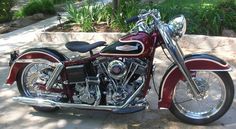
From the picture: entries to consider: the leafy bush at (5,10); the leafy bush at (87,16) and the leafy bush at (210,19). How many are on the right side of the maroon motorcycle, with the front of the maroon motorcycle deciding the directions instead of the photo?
0

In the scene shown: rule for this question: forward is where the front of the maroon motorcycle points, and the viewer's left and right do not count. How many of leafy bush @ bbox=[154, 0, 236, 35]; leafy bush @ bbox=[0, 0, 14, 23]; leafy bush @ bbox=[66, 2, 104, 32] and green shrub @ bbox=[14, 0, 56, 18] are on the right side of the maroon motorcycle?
0

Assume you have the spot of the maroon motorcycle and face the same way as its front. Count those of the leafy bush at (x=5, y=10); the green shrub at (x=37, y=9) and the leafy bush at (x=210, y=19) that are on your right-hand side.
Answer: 0

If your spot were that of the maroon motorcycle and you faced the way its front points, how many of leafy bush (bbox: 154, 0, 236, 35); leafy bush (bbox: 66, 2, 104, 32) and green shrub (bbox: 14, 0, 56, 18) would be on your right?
0

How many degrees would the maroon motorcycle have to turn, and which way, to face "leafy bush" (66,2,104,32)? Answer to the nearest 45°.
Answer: approximately 90° to its left

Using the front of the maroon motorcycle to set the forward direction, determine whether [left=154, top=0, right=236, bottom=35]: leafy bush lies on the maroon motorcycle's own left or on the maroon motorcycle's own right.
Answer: on the maroon motorcycle's own left

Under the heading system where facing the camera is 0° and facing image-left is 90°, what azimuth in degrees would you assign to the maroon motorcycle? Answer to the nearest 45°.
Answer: approximately 270°

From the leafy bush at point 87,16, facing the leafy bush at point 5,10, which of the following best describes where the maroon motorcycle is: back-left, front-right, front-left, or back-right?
back-left

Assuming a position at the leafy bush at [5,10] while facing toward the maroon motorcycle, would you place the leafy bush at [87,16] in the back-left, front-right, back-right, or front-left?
front-left

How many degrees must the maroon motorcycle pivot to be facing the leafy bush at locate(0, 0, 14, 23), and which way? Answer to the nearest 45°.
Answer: approximately 135° to its left

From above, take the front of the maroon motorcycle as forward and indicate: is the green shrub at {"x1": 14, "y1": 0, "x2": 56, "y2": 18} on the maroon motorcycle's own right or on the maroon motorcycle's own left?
on the maroon motorcycle's own left
